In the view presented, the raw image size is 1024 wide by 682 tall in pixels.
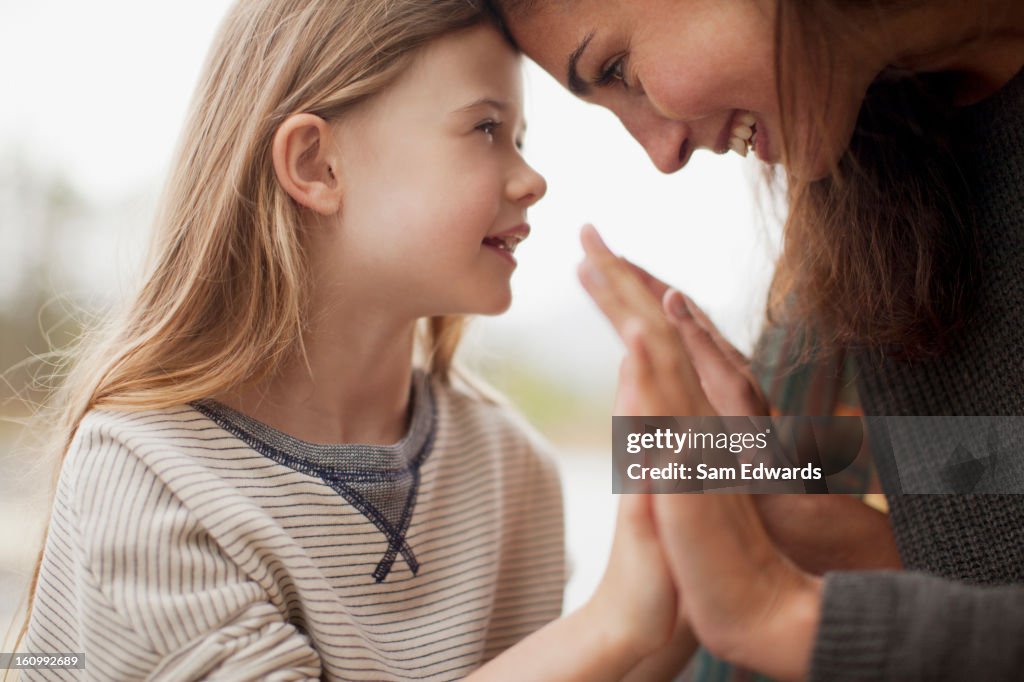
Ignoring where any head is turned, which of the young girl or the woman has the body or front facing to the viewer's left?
the woman

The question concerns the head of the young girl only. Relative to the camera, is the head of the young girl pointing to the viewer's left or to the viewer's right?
to the viewer's right

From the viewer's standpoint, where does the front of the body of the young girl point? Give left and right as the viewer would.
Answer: facing the viewer and to the right of the viewer

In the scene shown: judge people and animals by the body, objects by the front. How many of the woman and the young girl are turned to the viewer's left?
1

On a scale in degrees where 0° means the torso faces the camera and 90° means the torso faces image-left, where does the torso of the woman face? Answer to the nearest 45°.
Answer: approximately 90°

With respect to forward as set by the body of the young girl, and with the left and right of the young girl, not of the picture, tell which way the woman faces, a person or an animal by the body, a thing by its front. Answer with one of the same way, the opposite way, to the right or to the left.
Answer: the opposite way

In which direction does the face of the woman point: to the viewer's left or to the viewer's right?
to the viewer's left
